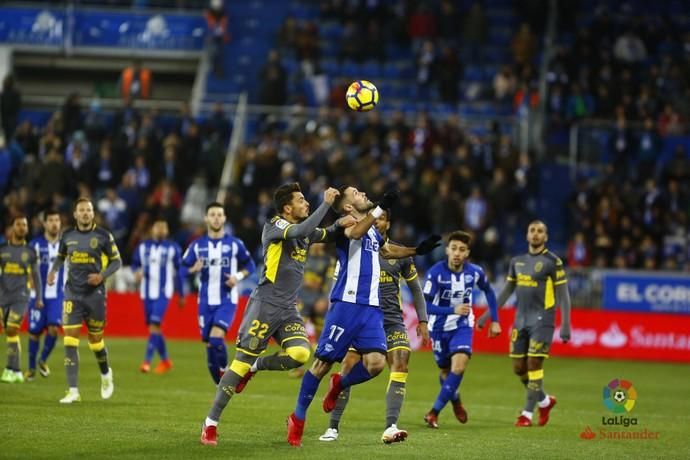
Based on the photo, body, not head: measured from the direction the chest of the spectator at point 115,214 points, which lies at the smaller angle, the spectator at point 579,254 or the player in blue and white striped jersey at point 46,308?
the player in blue and white striped jersey

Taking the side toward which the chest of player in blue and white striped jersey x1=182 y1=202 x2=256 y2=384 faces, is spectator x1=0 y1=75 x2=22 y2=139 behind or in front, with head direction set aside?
behind

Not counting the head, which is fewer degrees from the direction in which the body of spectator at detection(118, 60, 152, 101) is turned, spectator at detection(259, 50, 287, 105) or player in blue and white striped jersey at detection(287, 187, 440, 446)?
the player in blue and white striped jersey

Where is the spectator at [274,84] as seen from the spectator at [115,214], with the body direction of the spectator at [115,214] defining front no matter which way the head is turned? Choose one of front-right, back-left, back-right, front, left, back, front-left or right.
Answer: back-left

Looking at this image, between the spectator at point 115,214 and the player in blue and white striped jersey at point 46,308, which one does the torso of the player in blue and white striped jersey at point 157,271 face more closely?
the player in blue and white striped jersey

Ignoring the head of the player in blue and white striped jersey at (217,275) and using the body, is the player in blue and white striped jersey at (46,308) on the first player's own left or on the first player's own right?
on the first player's own right

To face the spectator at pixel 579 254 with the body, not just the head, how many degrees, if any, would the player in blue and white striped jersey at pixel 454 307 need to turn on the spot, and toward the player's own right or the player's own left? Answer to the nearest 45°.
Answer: approximately 180°

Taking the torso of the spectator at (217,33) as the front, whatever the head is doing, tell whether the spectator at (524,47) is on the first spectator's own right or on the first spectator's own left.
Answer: on the first spectator's own left

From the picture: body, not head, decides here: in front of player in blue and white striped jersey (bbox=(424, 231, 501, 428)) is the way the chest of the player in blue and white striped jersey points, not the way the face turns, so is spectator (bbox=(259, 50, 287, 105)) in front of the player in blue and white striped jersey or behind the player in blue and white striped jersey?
behind

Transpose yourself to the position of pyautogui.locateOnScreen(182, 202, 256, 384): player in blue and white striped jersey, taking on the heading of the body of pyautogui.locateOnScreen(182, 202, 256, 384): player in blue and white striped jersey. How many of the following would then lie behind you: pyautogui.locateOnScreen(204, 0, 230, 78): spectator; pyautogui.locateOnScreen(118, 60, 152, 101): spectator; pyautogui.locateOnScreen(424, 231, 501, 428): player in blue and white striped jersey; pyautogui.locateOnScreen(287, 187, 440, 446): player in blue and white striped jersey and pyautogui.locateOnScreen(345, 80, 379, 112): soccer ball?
2
